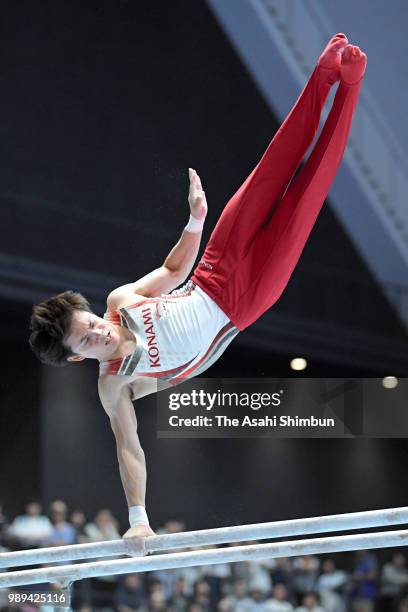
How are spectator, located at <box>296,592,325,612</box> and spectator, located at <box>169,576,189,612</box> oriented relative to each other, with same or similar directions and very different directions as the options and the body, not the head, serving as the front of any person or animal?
same or similar directions

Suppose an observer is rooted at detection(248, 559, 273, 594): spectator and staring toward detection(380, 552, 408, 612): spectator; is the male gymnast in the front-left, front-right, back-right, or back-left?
back-right

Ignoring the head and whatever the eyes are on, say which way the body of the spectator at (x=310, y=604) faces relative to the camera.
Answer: toward the camera

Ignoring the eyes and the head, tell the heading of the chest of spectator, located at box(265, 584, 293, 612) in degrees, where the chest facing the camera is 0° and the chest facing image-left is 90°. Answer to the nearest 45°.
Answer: approximately 0°

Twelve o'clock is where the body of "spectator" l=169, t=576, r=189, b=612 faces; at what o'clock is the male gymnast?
The male gymnast is roughly at 12 o'clock from the spectator.

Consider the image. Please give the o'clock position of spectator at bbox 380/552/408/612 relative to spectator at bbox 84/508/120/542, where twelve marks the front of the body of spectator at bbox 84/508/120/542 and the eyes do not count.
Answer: spectator at bbox 380/552/408/612 is roughly at 9 o'clock from spectator at bbox 84/508/120/542.

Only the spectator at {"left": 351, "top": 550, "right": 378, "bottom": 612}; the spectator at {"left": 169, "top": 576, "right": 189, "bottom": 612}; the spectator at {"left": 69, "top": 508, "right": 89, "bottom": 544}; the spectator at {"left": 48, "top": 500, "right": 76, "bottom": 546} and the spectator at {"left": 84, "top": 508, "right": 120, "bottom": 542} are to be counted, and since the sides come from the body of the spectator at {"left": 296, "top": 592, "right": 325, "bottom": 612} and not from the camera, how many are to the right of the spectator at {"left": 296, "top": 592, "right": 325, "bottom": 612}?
4

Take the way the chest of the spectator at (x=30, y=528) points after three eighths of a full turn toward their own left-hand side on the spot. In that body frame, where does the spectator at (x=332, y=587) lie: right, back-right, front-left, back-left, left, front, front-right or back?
front-right

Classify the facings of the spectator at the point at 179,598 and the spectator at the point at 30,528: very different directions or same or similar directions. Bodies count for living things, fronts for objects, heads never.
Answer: same or similar directions

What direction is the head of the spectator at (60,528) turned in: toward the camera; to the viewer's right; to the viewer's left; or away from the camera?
toward the camera

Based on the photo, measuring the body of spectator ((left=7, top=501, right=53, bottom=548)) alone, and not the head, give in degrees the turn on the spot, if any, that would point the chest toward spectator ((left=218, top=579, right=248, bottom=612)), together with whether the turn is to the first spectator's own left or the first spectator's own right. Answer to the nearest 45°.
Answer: approximately 90° to the first spectator's own left

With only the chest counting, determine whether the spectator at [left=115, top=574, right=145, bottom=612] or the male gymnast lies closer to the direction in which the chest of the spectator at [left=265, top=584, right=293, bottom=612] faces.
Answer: the male gymnast

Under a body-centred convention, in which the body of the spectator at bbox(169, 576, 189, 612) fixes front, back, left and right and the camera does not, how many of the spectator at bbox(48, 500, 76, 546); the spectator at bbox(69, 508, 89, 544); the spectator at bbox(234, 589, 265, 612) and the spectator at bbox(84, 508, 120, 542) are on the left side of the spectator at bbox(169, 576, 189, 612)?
1

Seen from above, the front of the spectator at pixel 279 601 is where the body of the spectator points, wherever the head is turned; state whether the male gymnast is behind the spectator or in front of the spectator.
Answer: in front

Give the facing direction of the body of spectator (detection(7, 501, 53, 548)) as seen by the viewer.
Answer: toward the camera

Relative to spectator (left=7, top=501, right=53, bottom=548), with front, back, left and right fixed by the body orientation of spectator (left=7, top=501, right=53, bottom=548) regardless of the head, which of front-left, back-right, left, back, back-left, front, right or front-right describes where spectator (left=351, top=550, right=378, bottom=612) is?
left
